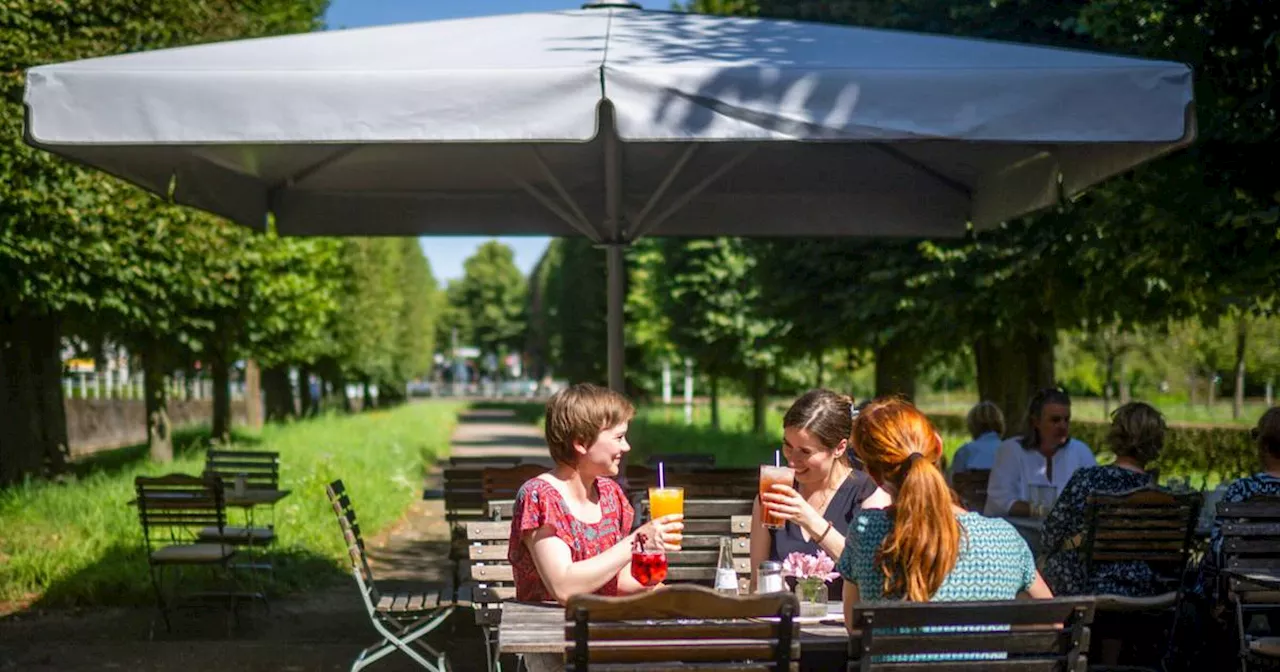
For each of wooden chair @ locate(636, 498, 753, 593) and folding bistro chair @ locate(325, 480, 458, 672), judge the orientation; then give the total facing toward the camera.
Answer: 1

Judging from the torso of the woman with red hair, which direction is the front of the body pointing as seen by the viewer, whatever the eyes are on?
away from the camera

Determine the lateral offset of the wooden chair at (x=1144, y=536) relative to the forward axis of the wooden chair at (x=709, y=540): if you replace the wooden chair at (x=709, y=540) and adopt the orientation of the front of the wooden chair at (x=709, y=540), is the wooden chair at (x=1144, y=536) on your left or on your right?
on your left

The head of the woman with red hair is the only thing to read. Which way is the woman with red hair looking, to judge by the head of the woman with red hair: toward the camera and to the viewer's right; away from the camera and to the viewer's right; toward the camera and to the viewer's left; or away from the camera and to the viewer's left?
away from the camera and to the viewer's left

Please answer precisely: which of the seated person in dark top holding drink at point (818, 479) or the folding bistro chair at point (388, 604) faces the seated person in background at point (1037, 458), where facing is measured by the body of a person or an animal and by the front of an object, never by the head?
the folding bistro chair

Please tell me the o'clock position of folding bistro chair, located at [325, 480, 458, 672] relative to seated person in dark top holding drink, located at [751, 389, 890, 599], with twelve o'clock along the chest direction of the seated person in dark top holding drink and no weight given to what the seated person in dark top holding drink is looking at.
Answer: The folding bistro chair is roughly at 3 o'clock from the seated person in dark top holding drink.

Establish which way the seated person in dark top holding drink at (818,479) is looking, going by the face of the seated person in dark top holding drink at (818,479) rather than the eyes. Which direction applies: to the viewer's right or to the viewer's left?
to the viewer's left

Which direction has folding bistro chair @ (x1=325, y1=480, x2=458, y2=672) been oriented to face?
to the viewer's right

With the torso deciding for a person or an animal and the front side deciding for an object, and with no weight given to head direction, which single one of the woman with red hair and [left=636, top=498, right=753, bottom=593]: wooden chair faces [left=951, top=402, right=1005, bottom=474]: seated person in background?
the woman with red hair

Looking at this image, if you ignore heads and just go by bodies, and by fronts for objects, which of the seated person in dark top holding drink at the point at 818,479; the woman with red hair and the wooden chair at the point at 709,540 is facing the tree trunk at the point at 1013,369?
the woman with red hair
